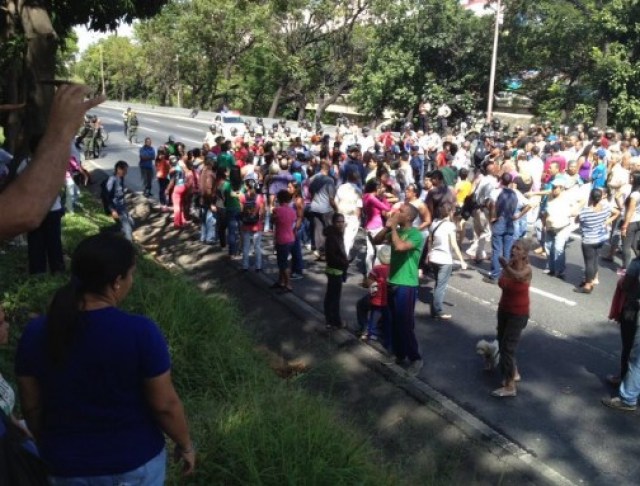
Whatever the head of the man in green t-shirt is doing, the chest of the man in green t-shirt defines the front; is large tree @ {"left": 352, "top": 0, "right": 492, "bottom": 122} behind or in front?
behind

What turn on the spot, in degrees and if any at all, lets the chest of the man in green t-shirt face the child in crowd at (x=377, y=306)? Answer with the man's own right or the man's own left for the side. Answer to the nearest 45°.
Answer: approximately 90° to the man's own right

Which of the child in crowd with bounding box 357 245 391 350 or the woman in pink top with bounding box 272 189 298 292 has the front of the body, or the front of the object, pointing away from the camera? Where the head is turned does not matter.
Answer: the woman in pink top

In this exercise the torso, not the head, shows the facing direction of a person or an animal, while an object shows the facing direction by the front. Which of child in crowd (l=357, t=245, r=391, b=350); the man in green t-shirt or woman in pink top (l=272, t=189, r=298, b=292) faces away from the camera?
the woman in pink top

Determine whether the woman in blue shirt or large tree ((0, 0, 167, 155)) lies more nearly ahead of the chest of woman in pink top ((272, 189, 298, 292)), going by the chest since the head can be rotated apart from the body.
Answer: the large tree

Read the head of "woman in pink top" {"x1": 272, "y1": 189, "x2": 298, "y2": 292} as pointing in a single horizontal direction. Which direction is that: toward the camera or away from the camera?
away from the camera

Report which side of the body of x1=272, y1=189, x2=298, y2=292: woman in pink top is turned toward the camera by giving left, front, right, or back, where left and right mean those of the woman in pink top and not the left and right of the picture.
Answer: back

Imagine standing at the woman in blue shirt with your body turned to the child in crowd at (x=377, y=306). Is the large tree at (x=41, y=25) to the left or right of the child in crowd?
left

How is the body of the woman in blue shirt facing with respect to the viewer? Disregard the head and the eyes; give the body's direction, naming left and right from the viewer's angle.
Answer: facing away from the viewer and to the right of the viewer

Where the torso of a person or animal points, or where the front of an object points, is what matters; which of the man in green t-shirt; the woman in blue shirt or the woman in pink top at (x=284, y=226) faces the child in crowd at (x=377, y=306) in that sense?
the woman in blue shirt

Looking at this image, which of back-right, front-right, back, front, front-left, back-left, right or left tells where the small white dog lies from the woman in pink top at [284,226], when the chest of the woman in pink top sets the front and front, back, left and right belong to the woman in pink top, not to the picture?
back-right
